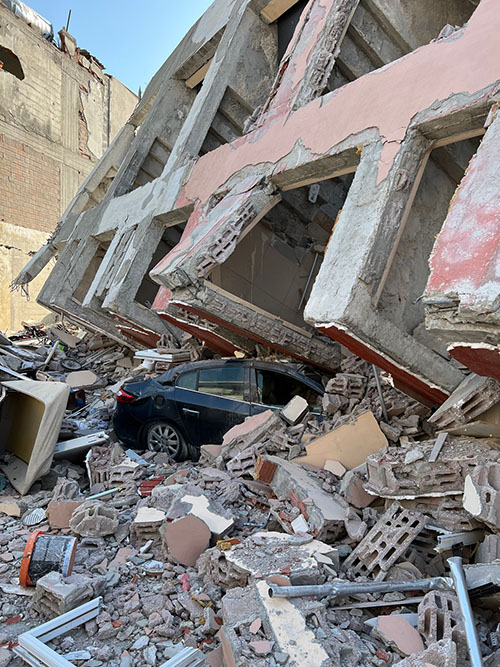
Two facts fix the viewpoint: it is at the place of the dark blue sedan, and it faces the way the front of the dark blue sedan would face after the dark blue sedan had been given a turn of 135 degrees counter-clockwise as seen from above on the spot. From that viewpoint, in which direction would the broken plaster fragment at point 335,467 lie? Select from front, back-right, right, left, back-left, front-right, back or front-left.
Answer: back

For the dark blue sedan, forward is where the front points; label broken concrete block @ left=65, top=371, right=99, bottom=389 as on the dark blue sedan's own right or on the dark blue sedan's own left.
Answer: on the dark blue sedan's own left

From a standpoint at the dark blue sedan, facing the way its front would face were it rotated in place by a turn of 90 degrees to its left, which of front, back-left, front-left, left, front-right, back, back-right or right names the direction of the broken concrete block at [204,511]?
back

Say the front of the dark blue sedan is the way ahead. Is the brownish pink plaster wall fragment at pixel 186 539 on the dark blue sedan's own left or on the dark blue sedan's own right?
on the dark blue sedan's own right

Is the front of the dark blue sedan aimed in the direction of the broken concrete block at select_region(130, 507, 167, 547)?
no

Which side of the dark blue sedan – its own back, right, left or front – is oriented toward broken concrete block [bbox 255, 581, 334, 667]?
right

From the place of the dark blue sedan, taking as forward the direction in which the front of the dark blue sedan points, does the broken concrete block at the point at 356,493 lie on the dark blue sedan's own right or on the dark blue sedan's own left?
on the dark blue sedan's own right

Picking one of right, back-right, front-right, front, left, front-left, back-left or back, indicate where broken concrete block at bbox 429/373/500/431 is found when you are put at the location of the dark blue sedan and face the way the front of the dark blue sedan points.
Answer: front-right

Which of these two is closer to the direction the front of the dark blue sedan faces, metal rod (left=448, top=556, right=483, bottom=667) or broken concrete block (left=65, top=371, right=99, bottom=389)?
the metal rod

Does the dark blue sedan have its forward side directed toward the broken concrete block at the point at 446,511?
no

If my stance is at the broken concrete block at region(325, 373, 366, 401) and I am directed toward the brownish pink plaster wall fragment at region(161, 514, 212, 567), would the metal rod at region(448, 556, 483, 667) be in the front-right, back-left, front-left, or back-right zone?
front-left

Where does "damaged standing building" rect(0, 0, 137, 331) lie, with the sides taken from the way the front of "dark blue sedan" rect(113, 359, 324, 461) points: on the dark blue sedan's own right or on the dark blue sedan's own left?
on the dark blue sedan's own left

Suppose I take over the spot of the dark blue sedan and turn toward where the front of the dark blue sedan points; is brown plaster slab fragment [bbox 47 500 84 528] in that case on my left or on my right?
on my right

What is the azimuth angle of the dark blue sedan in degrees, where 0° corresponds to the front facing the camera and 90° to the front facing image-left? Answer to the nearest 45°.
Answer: approximately 270°

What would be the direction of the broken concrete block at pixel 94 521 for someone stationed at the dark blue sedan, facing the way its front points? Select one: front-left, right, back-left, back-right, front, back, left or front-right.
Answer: right

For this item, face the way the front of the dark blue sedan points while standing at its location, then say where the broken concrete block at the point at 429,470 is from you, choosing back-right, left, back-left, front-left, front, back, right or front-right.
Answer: front-right
